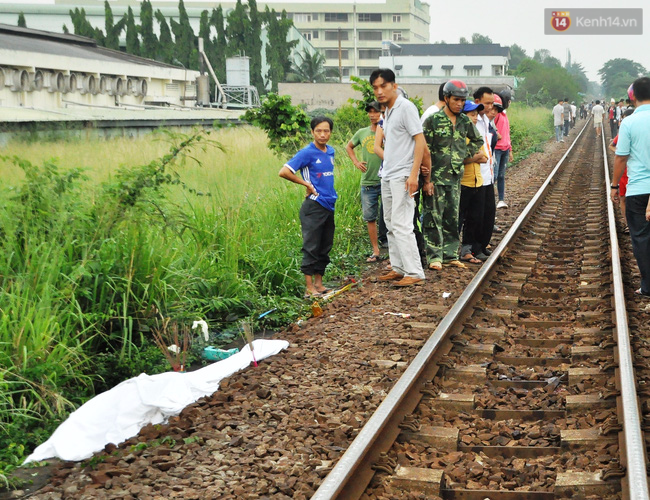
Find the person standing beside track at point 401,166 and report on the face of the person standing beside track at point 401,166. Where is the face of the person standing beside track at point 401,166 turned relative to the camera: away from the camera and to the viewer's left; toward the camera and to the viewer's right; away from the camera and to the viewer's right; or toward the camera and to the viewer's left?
toward the camera and to the viewer's left

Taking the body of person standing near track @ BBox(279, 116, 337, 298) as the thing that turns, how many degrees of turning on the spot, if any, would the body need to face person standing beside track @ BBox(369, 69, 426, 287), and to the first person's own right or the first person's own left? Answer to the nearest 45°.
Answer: approximately 45° to the first person's own left

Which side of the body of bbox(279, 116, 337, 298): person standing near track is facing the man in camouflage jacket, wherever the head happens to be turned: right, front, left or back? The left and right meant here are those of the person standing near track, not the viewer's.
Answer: left

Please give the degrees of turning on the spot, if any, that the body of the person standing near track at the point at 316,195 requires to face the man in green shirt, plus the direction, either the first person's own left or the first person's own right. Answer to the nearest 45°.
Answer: approximately 135° to the first person's own left

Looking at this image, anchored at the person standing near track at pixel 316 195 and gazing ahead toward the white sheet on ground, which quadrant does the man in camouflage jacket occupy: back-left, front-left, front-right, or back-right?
back-left

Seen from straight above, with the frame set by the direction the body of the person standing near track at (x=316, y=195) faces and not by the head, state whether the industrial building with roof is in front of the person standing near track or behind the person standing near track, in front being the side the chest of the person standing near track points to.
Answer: behind
